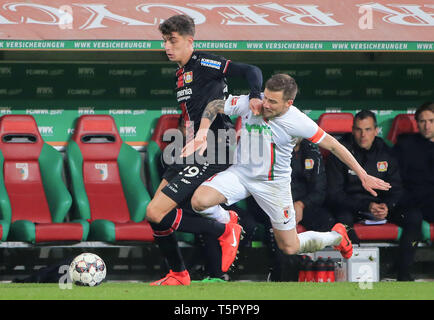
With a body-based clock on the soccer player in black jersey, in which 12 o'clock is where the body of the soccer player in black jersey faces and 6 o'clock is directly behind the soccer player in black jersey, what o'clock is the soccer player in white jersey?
The soccer player in white jersey is roughly at 8 o'clock from the soccer player in black jersey.

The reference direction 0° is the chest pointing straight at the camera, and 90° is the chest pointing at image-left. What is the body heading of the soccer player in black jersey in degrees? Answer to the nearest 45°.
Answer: approximately 45°

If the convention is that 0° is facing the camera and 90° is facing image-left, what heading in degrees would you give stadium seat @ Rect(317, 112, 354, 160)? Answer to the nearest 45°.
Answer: approximately 0°

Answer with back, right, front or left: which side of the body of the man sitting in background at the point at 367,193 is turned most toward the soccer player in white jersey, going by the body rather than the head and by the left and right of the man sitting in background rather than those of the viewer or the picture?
front

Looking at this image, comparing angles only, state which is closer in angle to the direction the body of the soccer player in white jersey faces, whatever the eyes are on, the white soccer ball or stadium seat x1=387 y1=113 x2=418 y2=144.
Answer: the white soccer ball

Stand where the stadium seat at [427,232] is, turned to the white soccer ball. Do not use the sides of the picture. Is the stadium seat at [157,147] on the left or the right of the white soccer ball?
right

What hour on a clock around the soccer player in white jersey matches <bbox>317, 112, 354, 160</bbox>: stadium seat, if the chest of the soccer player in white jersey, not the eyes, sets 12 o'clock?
The stadium seat is roughly at 5 o'clock from the soccer player in white jersey.

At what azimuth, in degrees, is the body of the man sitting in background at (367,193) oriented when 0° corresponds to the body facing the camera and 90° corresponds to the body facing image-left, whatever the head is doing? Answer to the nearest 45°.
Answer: approximately 0°

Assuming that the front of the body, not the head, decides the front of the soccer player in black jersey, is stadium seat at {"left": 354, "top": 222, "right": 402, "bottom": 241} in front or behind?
behind

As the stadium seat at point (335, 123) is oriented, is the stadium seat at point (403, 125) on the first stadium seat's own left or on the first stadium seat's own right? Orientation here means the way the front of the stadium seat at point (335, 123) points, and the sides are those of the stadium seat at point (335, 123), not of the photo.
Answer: on the first stadium seat's own left

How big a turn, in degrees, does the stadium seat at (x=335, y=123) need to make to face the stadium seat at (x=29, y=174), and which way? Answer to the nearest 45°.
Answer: approximately 90° to its right
